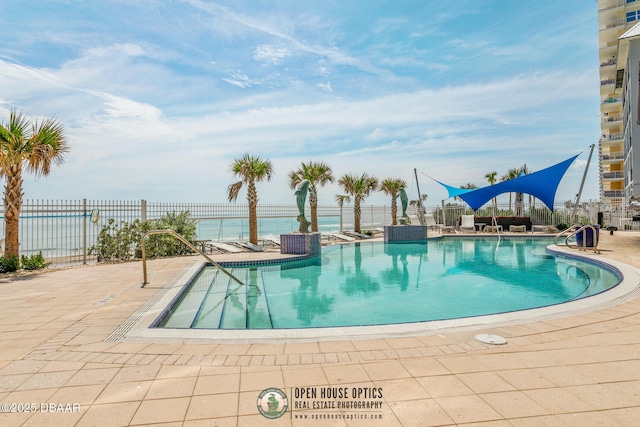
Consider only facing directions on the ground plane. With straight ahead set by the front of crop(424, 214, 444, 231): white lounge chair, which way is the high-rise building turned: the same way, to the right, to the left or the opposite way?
to the right

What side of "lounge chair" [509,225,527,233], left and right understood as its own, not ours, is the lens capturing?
front

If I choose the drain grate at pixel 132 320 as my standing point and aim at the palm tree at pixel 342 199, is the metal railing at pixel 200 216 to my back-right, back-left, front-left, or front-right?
front-left

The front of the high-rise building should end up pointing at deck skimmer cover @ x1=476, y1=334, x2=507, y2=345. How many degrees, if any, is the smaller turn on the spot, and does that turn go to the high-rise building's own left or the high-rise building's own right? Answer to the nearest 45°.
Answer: approximately 45° to the high-rise building's own left

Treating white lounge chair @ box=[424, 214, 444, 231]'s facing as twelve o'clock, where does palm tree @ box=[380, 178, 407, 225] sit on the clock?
The palm tree is roughly at 6 o'clock from the white lounge chair.

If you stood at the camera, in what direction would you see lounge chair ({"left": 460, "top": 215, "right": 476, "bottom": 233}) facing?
facing the viewer

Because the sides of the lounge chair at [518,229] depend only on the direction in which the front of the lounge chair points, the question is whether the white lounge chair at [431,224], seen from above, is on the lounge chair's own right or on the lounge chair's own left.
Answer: on the lounge chair's own right

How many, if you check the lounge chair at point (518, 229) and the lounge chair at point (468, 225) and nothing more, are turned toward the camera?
2

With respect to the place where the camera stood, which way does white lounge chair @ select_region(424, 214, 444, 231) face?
facing the viewer and to the right of the viewer

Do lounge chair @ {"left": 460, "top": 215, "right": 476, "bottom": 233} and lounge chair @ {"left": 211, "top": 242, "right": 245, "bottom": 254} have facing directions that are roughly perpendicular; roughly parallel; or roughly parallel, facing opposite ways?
roughly perpendicular

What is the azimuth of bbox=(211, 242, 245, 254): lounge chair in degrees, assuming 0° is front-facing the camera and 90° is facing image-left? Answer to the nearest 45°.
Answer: approximately 315°

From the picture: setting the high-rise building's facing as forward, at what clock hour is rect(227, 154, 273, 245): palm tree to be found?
The palm tree is roughly at 11 o'clock from the high-rise building.
